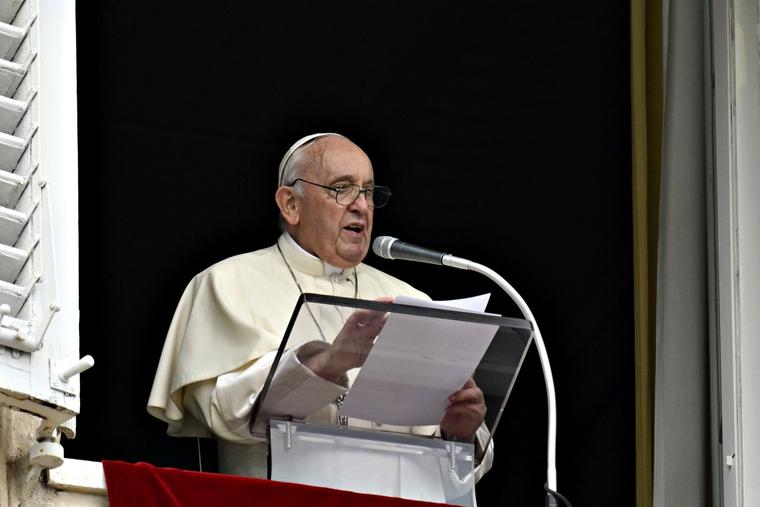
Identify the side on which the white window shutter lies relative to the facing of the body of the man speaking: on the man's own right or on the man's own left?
on the man's own right

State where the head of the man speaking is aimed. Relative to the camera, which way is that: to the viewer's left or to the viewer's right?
to the viewer's right

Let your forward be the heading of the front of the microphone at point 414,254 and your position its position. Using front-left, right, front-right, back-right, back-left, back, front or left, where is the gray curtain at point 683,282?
back-right

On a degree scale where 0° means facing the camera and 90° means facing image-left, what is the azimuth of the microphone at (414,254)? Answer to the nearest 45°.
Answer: approximately 90°
